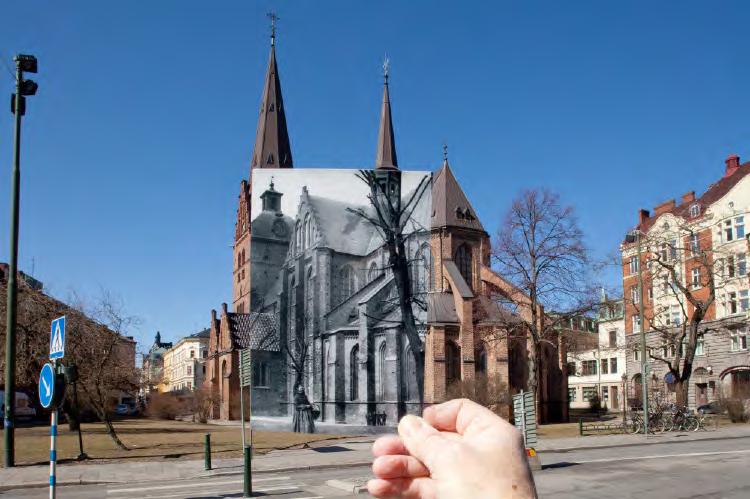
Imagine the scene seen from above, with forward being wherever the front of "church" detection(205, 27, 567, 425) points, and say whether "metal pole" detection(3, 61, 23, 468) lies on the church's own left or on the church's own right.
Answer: on the church's own left

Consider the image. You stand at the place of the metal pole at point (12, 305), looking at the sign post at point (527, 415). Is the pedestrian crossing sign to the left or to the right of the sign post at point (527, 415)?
right

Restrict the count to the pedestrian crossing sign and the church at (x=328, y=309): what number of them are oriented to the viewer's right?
0

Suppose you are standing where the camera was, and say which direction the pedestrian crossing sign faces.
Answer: facing the viewer and to the left of the viewer

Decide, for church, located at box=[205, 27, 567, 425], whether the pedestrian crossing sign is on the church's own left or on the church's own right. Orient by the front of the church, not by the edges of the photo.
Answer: on the church's own left

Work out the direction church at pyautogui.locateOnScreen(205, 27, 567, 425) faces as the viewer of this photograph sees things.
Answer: facing away from the viewer and to the left of the viewer

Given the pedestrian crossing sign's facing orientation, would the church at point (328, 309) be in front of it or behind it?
behind

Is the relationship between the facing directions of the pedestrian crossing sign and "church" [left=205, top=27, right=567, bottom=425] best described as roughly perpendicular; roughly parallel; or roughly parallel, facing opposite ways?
roughly perpendicular
